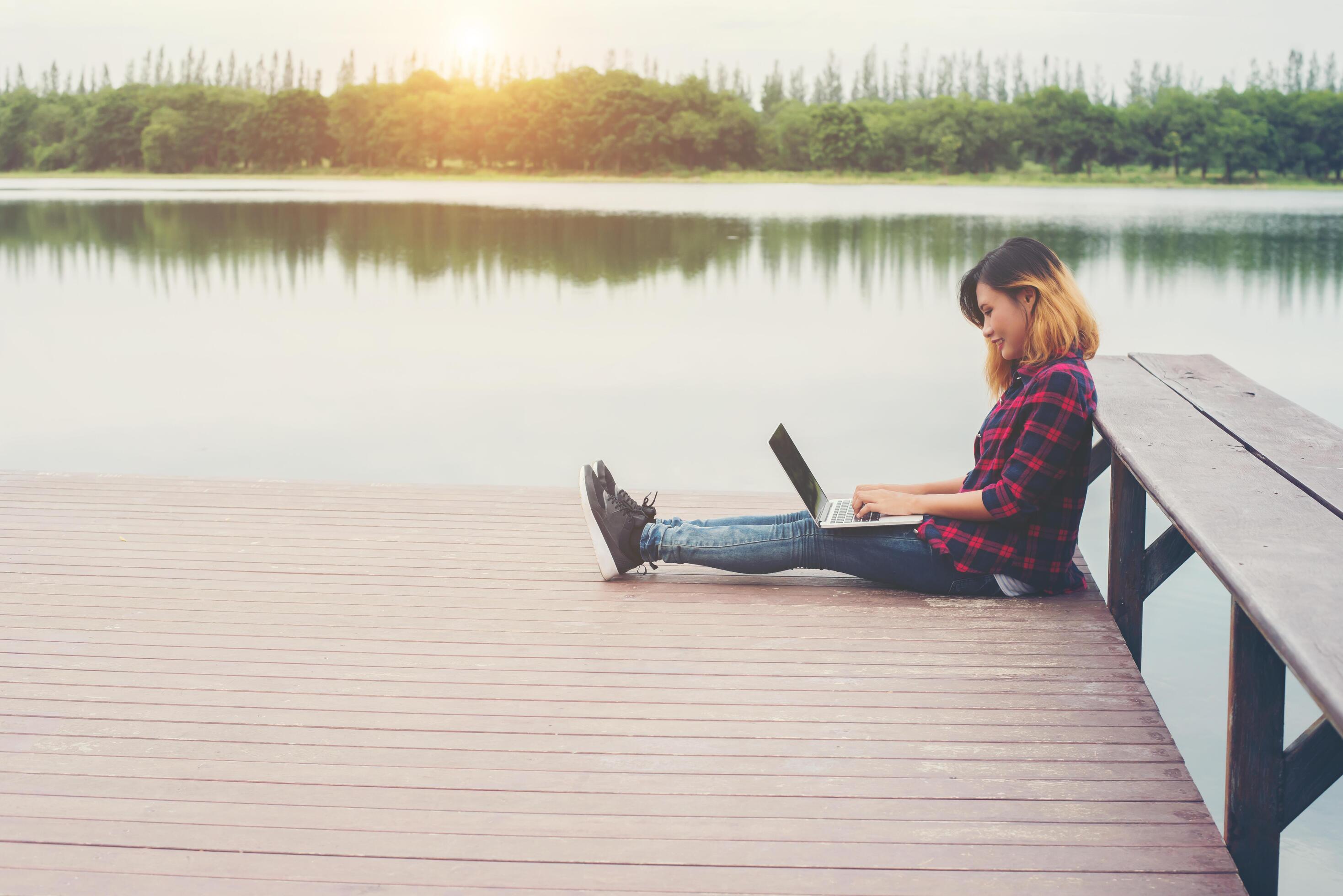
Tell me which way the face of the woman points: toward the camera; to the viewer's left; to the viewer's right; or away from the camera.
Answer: to the viewer's left

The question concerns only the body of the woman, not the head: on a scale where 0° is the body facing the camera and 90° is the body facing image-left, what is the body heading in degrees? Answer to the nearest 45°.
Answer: approximately 90°
